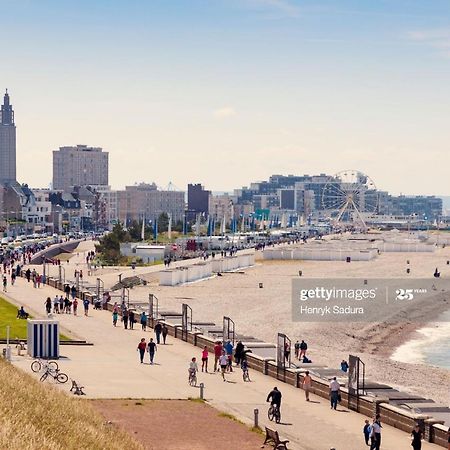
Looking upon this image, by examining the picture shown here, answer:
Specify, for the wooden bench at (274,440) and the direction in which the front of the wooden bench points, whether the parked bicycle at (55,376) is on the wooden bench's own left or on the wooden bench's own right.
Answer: on the wooden bench's own left

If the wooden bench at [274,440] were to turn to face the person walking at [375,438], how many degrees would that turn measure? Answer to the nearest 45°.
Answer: approximately 45° to its right

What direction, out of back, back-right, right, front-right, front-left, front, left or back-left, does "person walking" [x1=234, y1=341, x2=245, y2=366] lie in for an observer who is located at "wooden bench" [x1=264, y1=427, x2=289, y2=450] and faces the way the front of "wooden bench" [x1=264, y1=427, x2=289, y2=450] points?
front-left

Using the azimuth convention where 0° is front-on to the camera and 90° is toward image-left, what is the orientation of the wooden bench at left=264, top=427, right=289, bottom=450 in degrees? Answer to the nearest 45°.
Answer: approximately 225°

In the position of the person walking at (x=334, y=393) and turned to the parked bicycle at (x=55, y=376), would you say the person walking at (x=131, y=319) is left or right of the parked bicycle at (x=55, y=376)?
right

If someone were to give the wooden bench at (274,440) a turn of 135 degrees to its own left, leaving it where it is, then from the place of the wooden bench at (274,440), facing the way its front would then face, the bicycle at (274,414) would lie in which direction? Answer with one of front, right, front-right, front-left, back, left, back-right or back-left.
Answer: right
